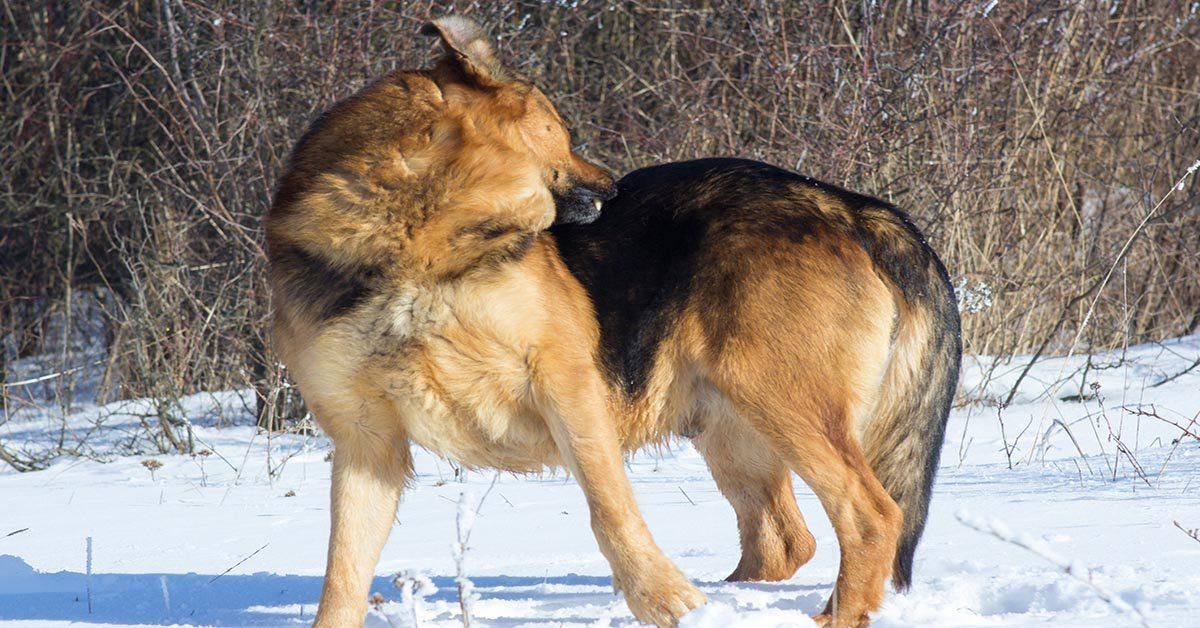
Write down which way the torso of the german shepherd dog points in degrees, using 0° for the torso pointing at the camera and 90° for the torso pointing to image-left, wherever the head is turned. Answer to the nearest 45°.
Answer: approximately 90°
